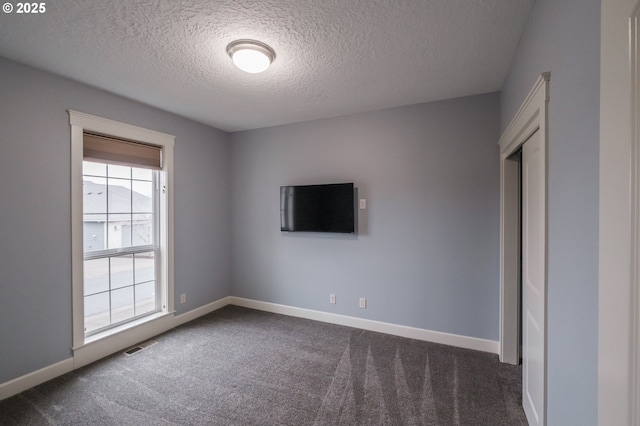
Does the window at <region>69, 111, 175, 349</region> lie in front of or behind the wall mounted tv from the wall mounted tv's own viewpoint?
in front

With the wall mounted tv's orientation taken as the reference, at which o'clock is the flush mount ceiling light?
The flush mount ceiling light is roughly at 11 o'clock from the wall mounted tv.

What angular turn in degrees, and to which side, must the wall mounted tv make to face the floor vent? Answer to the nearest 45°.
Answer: approximately 45° to its right

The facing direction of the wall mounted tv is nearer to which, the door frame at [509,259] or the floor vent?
the floor vent

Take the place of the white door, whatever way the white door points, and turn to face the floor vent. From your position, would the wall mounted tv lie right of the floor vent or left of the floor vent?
right

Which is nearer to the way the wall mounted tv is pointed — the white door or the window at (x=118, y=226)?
the window

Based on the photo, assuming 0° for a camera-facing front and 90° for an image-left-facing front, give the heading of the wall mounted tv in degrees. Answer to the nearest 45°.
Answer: approximately 45°

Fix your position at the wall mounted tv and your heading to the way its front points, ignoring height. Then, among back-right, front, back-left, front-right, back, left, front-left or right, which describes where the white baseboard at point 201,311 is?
front-right

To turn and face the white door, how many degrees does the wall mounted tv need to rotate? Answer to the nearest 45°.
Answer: approximately 90° to its left

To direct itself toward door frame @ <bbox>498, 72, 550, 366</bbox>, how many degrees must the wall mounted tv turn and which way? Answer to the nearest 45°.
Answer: approximately 90° to its left
